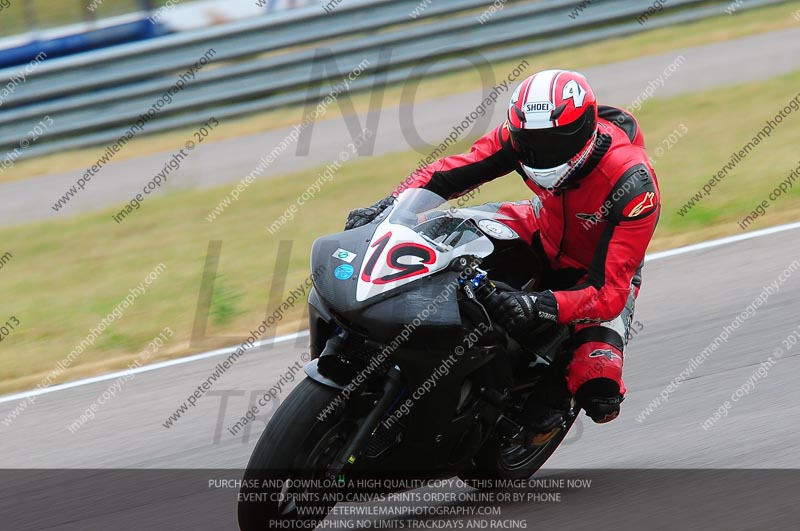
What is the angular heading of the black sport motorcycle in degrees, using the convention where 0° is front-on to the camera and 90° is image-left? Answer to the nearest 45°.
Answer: approximately 45°

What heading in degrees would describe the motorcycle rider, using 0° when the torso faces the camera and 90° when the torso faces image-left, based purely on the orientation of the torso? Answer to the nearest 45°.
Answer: approximately 45°
